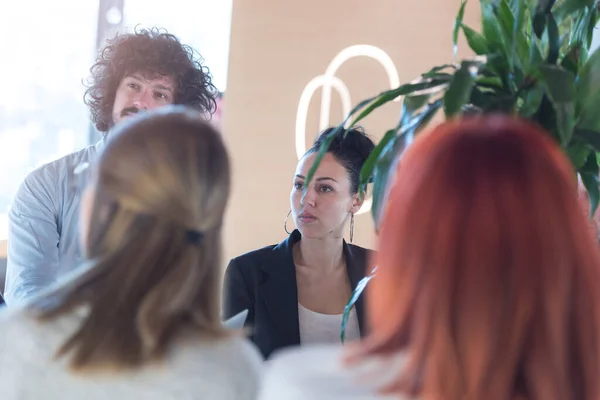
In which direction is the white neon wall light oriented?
toward the camera

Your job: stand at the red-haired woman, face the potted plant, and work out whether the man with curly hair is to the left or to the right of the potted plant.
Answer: left

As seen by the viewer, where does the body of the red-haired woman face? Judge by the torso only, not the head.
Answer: away from the camera

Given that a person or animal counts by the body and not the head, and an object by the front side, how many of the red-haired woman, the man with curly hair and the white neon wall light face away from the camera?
1

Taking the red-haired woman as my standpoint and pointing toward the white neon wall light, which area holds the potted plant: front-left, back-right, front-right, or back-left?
front-right

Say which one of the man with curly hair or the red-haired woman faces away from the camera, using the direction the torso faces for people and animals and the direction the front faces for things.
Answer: the red-haired woman

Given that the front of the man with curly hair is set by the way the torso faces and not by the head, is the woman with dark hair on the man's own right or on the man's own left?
on the man's own left

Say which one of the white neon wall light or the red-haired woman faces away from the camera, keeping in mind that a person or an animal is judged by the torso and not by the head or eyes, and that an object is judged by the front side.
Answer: the red-haired woman

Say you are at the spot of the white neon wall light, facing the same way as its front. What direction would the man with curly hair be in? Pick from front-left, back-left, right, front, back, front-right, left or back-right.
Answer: front-right

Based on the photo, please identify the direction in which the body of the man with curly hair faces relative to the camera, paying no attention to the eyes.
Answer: toward the camera

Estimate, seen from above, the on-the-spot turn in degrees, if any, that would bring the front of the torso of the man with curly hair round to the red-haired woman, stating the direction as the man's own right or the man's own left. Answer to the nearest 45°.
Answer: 0° — they already face them

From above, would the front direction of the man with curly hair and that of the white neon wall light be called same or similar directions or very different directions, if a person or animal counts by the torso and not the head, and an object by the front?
same or similar directions

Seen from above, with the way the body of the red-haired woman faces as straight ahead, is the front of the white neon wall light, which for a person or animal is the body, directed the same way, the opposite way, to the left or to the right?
the opposite way

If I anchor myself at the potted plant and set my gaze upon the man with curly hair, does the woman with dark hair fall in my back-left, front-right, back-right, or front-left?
front-right

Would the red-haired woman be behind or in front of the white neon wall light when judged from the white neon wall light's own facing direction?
in front

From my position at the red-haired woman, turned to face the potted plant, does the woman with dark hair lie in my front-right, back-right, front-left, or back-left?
front-left

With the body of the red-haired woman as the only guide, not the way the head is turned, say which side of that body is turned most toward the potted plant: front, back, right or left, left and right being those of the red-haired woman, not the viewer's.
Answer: front

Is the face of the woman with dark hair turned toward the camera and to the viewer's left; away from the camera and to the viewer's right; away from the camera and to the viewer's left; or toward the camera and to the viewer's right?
toward the camera and to the viewer's left

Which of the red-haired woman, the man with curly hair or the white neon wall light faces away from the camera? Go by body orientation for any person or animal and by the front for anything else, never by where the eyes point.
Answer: the red-haired woman
